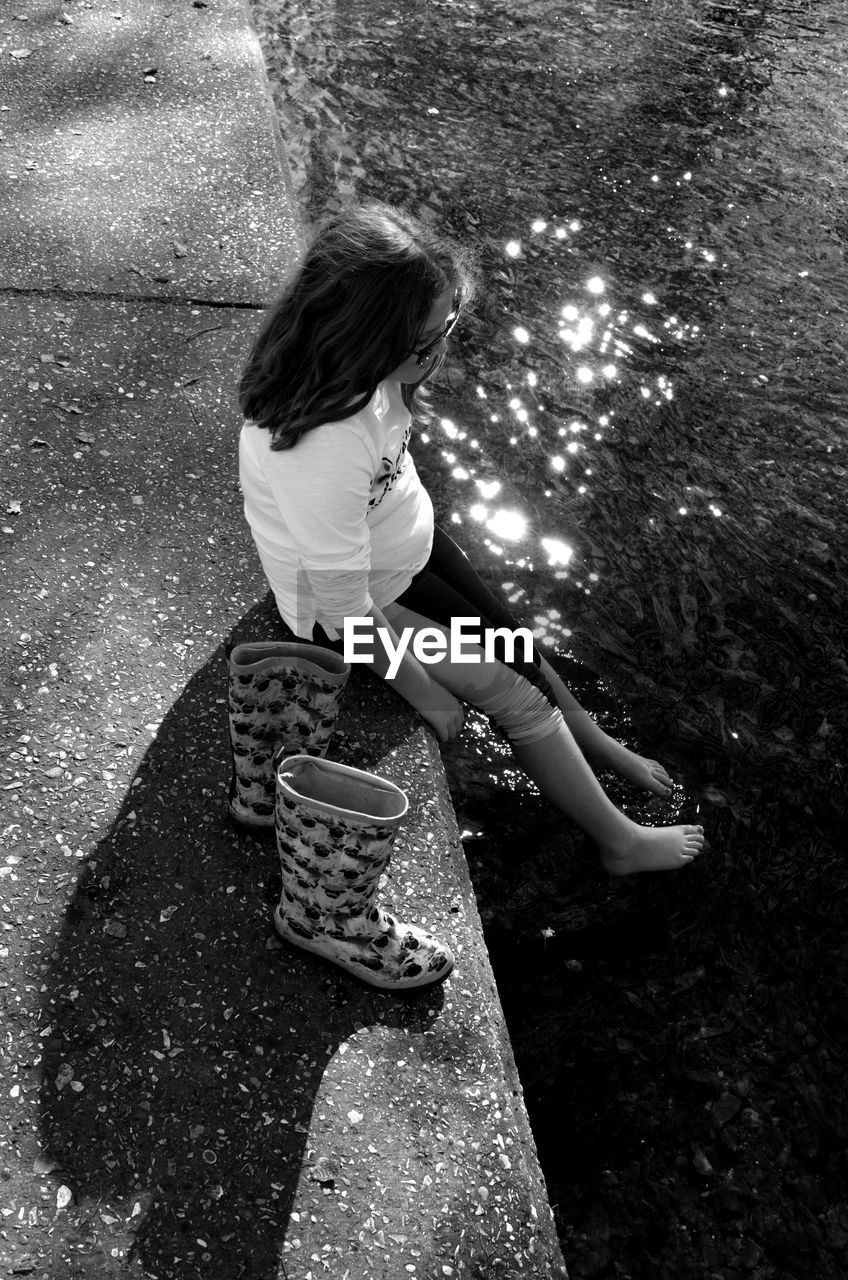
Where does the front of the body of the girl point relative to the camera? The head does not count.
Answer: to the viewer's right

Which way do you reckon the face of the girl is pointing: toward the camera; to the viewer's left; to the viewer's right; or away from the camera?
to the viewer's right
